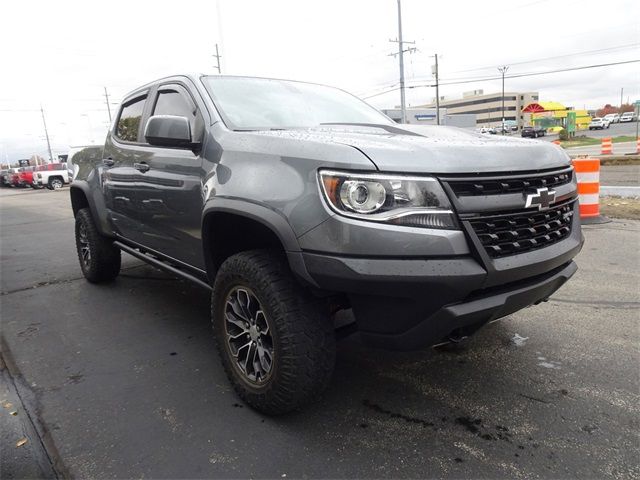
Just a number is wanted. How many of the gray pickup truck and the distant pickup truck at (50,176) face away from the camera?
0

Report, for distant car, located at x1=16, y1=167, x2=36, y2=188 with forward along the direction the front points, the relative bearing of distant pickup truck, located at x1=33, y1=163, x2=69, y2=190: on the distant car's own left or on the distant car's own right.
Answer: on the distant car's own left

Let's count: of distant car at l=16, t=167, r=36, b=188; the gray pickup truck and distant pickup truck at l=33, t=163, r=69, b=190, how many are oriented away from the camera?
0

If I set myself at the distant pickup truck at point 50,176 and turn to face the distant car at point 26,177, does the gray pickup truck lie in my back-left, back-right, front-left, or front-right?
back-left

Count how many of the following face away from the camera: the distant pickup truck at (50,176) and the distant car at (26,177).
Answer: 0

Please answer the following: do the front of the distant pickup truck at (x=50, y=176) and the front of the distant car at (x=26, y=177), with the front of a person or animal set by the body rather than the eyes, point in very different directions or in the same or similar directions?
same or similar directions

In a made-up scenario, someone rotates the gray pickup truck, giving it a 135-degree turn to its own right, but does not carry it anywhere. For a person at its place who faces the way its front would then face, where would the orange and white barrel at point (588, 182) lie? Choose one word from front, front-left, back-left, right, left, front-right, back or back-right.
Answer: back-right

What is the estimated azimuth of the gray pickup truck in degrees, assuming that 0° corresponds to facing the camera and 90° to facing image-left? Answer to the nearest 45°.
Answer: approximately 315°

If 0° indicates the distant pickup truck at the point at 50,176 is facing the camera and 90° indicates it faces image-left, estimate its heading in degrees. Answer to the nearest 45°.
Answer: approximately 45°
